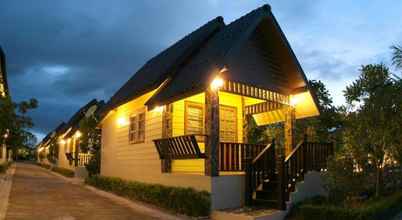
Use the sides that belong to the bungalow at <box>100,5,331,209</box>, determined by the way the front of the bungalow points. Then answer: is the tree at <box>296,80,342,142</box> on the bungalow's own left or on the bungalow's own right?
on the bungalow's own left

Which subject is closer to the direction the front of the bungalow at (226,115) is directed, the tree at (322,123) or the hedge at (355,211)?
the hedge

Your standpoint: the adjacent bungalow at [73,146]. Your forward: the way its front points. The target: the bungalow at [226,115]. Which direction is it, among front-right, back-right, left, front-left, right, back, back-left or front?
front-right

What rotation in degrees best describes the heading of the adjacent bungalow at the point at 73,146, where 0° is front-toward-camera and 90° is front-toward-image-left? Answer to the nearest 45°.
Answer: approximately 315°

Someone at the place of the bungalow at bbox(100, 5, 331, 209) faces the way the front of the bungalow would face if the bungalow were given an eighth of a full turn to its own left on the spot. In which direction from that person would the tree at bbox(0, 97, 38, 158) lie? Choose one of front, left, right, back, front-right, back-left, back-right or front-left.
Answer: back-left

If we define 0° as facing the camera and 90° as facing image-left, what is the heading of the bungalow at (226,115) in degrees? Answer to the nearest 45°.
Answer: approximately 315°

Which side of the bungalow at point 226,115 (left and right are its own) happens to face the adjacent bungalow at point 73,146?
back
